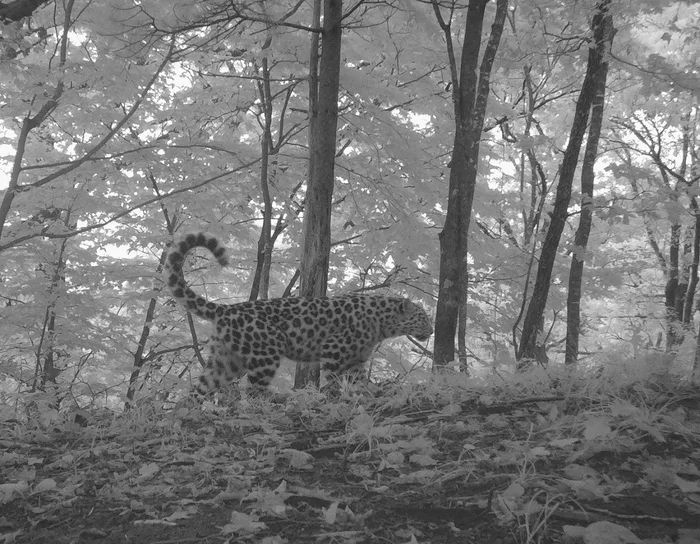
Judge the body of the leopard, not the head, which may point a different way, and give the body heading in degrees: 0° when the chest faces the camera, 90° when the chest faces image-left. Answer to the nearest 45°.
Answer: approximately 270°

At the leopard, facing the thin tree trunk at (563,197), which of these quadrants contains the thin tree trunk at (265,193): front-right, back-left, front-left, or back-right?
front-left

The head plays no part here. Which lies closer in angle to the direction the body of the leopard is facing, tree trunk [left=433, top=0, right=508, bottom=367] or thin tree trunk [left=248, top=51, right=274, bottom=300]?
the tree trunk

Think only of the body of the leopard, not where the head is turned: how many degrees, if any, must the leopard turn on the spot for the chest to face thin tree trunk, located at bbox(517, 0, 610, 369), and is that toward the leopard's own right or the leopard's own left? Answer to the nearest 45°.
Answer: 0° — it already faces it

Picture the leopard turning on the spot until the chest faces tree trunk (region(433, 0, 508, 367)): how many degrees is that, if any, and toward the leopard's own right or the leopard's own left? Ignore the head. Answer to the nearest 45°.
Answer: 0° — it already faces it

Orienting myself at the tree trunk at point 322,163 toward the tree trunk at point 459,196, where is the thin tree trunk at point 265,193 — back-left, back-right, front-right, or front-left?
back-left

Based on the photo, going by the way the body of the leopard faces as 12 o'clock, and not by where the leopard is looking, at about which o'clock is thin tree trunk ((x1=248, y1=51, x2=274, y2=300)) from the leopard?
The thin tree trunk is roughly at 9 o'clock from the leopard.
